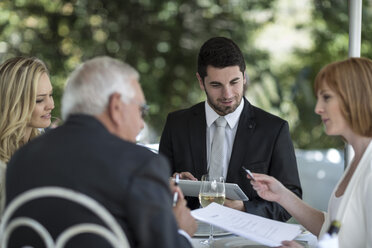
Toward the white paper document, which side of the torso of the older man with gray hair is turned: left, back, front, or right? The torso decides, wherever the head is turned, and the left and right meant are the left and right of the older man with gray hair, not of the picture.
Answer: front

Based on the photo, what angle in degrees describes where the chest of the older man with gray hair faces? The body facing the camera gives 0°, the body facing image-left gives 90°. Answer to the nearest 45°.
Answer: approximately 225°

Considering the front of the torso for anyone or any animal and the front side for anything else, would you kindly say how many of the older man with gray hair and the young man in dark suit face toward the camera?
1

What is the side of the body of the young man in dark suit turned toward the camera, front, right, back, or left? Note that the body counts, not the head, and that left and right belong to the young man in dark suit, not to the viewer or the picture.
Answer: front

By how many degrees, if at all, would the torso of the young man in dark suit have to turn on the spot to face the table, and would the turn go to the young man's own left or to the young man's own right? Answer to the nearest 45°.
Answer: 0° — they already face it

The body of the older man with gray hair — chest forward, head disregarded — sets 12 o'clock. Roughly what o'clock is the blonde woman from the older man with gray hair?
The blonde woman is roughly at 10 o'clock from the older man with gray hair.

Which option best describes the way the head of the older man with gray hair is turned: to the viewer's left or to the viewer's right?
to the viewer's right

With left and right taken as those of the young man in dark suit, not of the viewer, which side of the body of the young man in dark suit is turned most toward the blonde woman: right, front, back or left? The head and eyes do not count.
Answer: right

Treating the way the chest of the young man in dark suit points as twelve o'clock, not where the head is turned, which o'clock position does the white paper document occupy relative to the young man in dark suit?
The white paper document is roughly at 12 o'clock from the young man in dark suit.

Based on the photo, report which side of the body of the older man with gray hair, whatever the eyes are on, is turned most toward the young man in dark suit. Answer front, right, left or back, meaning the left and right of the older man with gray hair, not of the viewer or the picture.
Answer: front

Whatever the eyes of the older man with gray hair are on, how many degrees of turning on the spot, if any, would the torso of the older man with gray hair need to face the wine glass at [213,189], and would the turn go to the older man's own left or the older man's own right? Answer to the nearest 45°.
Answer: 0° — they already face it
